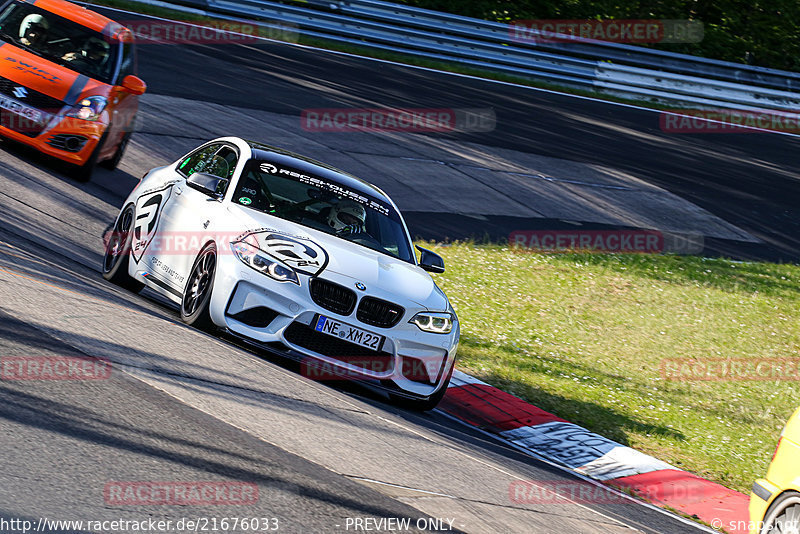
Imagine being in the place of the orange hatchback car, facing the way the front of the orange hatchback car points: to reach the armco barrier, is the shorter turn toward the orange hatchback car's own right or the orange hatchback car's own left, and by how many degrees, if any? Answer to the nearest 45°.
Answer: approximately 135° to the orange hatchback car's own left

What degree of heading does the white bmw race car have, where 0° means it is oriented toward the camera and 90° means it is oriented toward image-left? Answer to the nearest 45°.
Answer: approximately 315°

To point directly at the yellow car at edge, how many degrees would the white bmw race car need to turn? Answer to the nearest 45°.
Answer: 0° — it already faces it

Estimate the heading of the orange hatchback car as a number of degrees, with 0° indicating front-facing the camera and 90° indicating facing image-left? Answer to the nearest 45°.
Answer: approximately 0°

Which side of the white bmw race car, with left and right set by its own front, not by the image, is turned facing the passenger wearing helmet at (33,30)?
back

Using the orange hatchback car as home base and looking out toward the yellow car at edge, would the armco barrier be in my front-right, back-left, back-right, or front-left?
back-left

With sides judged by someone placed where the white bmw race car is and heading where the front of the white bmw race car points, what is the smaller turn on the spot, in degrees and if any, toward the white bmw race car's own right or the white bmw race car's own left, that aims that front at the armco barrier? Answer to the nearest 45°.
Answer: approximately 135° to the white bmw race car's own left

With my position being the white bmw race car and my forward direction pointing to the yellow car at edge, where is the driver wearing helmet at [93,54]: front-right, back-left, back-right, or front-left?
back-left
